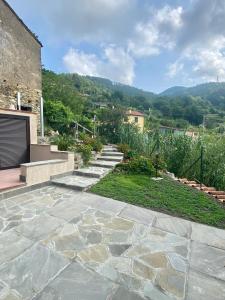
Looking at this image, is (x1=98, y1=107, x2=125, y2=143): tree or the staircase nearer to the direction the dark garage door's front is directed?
the staircase

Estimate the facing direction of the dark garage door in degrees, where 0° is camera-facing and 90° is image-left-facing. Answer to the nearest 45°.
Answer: approximately 315°

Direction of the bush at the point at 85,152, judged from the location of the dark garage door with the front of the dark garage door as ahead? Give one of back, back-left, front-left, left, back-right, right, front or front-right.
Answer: front-left

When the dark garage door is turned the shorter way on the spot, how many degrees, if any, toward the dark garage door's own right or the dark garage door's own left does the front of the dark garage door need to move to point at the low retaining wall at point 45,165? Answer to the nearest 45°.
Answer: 0° — it already faces it

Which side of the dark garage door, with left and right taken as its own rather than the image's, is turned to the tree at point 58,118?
left

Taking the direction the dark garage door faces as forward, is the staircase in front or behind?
in front

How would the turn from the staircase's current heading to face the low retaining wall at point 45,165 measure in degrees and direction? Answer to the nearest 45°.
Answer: approximately 45° to its right

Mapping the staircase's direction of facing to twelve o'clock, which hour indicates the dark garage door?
The dark garage door is roughly at 2 o'clock from the staircase.

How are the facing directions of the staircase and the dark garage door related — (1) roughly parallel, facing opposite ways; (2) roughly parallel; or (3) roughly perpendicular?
roughly perpendicular

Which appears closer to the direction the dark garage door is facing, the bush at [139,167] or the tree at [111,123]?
the bush

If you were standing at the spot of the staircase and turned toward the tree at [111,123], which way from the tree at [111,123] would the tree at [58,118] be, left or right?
left

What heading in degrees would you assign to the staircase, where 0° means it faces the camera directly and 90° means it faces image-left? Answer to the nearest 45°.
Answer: approximately 45°
